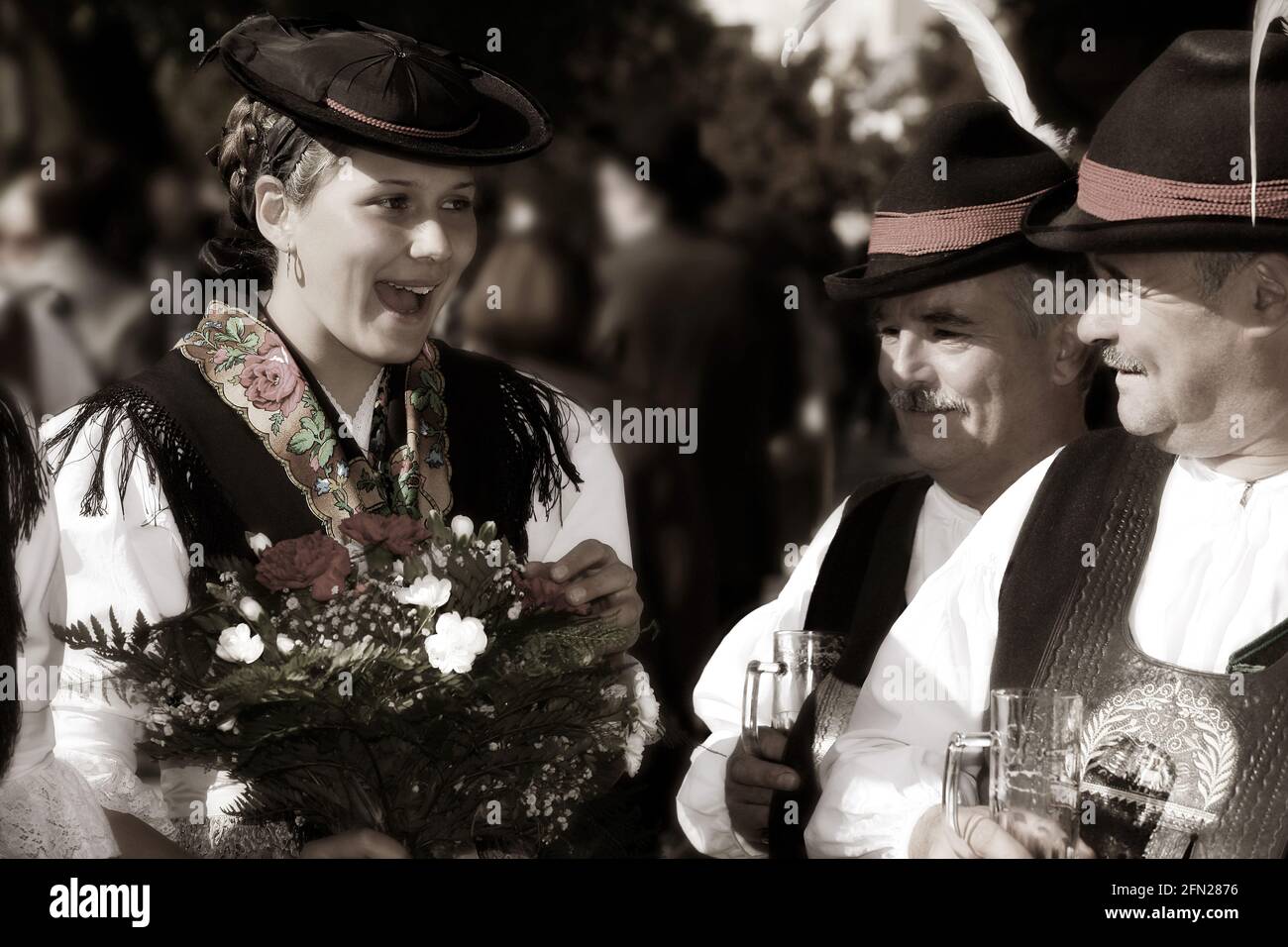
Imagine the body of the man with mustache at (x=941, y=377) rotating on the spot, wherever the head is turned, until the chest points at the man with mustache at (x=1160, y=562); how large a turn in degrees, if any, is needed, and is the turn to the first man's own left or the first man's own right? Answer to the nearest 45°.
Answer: approximately 90° to the first man's own left

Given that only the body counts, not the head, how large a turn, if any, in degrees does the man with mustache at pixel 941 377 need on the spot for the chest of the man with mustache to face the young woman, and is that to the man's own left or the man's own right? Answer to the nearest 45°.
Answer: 0° — they already face them

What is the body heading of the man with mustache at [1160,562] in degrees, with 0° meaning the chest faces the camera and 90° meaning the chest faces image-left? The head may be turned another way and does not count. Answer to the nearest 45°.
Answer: approximately 45°

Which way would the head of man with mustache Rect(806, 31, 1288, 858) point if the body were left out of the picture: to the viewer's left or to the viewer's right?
to the viewer's left

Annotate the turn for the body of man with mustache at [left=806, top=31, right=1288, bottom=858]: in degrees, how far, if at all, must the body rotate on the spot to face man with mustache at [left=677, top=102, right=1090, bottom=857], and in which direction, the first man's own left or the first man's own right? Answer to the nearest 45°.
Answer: approximately 90° to the first man's own right

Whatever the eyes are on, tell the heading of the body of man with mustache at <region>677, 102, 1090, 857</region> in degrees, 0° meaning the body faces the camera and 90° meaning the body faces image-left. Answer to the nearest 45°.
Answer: approximately 45°

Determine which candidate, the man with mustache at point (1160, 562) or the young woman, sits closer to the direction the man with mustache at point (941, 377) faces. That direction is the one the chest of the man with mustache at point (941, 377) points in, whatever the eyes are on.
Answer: the young woman

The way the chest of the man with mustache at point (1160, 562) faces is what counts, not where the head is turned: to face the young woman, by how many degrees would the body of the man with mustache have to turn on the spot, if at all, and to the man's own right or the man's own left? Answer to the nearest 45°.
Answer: approximately 45° to the man's own right
